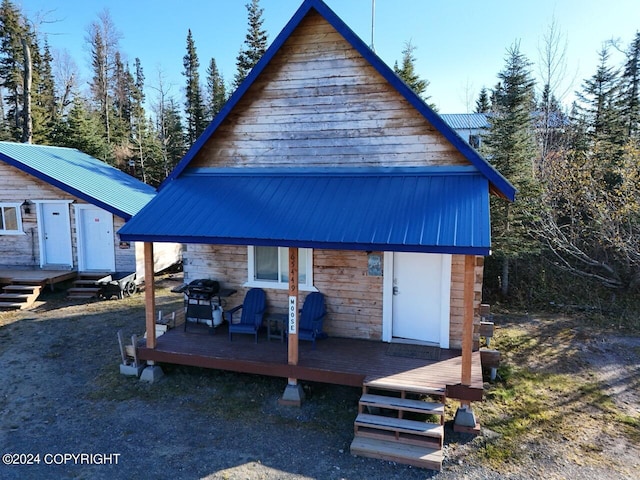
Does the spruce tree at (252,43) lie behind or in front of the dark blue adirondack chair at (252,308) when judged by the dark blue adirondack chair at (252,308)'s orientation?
behind

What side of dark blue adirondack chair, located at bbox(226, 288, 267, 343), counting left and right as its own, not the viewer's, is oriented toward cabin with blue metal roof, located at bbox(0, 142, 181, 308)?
right

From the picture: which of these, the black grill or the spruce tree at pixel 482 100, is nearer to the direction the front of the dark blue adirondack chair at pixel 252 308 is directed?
the black grill

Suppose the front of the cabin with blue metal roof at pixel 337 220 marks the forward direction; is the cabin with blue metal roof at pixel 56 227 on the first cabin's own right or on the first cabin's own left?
on the first cabin's own right

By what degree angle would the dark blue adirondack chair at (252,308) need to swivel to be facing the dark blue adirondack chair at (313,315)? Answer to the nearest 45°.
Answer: approximately 90° to its left

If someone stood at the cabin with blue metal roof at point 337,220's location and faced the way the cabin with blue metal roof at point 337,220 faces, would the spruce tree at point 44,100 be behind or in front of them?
behind

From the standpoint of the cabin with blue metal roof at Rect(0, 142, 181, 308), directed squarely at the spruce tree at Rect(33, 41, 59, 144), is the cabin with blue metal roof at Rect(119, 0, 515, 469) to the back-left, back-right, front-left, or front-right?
back-right

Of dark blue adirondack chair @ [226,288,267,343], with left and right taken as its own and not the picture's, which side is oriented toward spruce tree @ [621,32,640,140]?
back

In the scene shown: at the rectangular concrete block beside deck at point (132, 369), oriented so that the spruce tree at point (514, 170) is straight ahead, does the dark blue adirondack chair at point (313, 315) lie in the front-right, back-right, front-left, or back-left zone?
front-right

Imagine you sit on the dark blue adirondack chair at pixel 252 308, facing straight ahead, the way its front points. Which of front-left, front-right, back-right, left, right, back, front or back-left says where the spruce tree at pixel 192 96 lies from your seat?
back-right

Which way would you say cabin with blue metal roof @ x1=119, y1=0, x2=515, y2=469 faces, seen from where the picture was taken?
facing the viewer

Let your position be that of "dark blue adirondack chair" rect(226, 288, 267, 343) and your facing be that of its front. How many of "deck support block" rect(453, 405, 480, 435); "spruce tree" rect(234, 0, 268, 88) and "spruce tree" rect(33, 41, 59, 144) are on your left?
1

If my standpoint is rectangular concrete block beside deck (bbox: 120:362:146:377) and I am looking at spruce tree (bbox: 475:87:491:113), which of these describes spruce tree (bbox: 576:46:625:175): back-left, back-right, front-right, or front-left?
front-right

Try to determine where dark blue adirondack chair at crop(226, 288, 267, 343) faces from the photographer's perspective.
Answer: facing the viewer and to the left of the viewer

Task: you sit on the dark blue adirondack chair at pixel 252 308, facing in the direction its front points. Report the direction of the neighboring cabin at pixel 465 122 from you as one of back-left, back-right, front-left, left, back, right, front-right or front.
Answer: back

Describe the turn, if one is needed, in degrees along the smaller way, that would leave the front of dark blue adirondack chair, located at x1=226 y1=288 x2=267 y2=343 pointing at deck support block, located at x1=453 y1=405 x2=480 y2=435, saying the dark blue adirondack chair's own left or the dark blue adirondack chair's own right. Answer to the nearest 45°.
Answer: approximately 90° to the dark blue adirondack chair's own left
